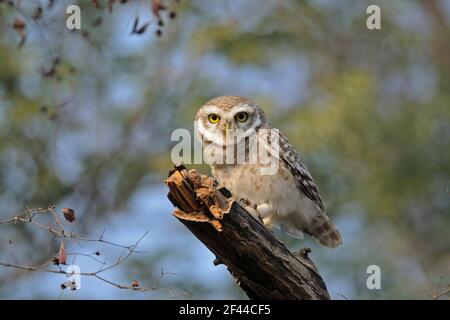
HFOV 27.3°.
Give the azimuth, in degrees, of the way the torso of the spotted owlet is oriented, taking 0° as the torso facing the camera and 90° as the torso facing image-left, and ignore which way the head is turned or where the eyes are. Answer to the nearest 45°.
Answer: approximately 45°
